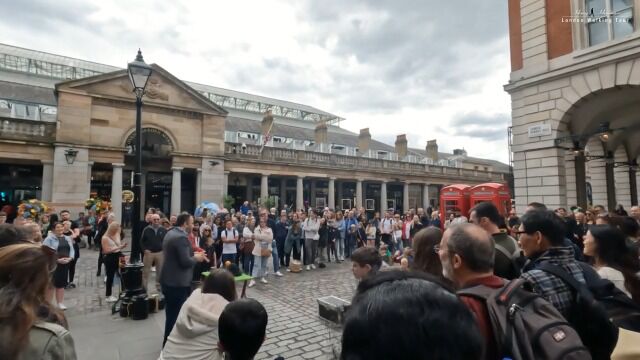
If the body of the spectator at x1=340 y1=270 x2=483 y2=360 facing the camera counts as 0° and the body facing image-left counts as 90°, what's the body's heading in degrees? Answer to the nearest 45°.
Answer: approximately 180°

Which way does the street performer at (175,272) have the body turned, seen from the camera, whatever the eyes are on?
to the viewer's right

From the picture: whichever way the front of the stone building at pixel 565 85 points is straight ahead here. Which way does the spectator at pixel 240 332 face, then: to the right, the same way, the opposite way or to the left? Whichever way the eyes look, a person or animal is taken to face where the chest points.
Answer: to the right

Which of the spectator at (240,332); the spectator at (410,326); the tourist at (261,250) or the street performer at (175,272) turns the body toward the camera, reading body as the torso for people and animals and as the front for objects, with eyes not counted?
the tourist

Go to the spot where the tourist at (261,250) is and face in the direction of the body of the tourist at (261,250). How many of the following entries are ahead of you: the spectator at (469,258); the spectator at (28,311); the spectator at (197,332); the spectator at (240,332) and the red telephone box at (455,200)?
4

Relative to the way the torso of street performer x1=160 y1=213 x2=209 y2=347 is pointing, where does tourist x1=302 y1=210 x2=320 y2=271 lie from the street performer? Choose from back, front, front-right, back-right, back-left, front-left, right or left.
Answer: front-left

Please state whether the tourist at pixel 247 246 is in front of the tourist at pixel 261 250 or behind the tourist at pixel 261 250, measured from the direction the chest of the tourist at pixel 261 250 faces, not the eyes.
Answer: behind

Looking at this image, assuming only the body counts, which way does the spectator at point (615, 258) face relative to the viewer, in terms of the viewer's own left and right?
facing to the left of the viewer

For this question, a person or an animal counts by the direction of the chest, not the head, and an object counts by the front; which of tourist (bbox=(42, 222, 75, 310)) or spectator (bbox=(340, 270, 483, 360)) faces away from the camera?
the spectator

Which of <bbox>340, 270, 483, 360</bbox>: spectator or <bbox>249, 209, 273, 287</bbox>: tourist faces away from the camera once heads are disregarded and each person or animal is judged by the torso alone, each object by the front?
the spectator

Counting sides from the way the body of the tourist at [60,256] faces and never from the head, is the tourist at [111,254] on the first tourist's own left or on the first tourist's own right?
on the first tourist's own left

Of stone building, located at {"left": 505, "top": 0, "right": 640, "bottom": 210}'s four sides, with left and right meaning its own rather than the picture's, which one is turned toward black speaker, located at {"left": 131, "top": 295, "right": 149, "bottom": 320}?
front

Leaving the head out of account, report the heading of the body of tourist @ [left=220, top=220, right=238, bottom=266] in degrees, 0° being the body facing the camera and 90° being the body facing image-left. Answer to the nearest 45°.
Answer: approximately 0°

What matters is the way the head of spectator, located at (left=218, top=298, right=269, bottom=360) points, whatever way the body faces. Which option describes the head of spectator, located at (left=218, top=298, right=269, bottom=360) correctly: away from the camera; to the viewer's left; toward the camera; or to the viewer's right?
away from the camera

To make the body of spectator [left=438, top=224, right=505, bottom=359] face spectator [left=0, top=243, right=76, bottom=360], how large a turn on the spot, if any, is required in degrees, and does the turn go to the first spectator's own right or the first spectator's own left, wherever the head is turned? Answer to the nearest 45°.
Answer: approximately 90° to the first spectator's own left
